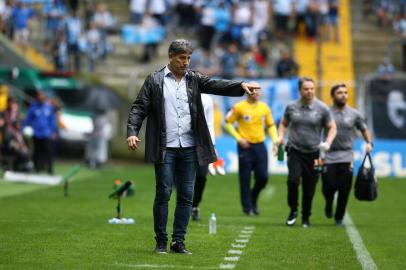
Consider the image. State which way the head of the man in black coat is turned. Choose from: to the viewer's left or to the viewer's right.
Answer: to the viewer's right

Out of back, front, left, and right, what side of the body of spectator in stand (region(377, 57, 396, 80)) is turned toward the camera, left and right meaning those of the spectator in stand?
front

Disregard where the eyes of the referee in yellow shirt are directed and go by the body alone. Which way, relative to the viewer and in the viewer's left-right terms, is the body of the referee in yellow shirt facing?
facing the viewer

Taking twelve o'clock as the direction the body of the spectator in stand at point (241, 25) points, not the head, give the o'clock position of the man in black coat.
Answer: The man in black coat is roughly at 12 o'clock from the spectator in stand.

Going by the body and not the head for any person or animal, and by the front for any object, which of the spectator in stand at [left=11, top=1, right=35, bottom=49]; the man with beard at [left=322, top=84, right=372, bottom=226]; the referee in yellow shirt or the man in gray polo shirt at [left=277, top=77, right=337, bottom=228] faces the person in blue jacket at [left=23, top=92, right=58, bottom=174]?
the spectator in stand

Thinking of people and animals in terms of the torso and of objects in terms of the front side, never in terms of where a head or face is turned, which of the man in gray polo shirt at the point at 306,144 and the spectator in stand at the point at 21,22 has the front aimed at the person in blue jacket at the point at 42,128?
the spectator in stand

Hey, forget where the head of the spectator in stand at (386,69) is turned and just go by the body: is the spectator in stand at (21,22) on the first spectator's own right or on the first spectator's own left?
on the first spectator's own right

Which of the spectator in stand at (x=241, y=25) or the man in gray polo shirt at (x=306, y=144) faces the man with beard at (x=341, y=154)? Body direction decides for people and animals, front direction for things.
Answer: the spectator in stand

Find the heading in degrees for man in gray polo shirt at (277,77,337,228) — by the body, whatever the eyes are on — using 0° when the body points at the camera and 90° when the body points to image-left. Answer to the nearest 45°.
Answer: approximately 0°

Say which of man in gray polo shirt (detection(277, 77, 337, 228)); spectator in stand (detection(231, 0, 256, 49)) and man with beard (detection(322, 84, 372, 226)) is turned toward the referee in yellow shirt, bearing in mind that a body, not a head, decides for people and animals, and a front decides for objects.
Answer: the spectator in stand

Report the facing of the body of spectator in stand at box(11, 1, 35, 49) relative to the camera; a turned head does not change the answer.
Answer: toward the camera

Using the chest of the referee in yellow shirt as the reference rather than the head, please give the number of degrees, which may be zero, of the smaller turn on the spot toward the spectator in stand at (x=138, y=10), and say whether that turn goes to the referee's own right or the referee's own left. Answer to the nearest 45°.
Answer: approximately 180°
